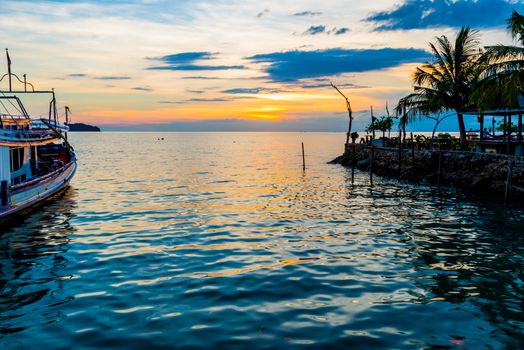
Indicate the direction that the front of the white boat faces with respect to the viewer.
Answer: facing away from the viewer and to the right of the viewer

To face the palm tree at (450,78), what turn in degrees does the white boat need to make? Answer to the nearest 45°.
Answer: approximately 45° to its right
